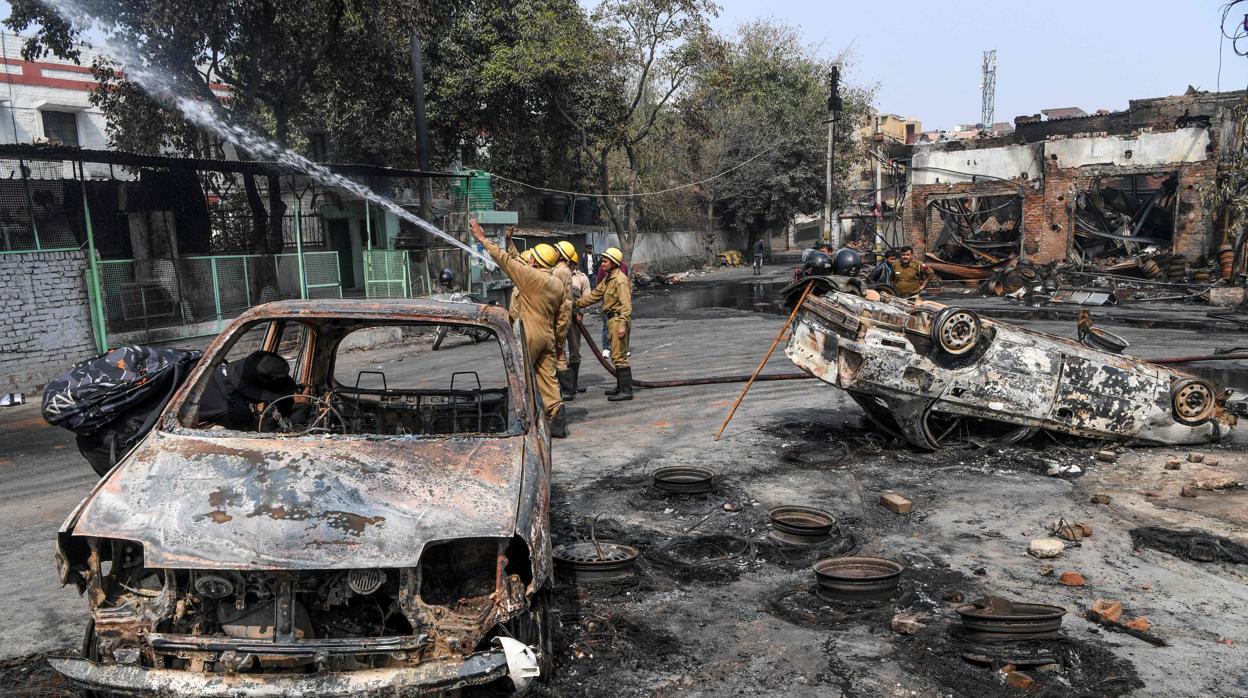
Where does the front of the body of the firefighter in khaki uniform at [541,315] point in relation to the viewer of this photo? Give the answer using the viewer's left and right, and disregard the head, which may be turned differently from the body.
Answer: facing away from the viewer and to the left of the viewer

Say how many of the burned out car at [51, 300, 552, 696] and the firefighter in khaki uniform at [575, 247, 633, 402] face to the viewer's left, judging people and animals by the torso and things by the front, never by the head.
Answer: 1

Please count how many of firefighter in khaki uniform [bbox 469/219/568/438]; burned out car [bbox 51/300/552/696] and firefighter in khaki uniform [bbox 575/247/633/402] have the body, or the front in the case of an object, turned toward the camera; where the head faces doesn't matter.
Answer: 1

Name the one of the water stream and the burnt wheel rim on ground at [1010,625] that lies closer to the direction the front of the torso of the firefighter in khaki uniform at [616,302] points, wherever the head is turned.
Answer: the water stream

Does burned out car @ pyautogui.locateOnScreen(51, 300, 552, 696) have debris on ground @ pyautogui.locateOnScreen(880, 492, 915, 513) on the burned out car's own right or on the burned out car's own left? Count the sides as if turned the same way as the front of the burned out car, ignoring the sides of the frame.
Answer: on the burned out car's own left

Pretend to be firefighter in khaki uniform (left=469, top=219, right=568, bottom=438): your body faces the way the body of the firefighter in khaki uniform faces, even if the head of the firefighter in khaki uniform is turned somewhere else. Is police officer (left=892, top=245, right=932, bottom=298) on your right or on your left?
on your right

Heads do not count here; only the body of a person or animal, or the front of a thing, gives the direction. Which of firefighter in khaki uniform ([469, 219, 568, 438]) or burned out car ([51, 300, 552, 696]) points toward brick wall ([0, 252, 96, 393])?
the firefighter in khaki uniform

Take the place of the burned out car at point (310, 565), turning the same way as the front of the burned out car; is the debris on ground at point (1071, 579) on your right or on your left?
on your left

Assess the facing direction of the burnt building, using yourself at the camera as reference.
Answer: facing the viewer and to the left of the viewer

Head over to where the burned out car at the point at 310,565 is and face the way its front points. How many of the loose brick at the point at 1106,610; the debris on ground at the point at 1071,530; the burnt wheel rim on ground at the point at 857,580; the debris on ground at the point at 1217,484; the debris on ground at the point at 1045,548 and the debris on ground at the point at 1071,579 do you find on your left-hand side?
6

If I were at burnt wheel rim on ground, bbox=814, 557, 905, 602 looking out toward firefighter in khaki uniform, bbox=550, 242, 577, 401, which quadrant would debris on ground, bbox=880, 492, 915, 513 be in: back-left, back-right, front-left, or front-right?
front-right

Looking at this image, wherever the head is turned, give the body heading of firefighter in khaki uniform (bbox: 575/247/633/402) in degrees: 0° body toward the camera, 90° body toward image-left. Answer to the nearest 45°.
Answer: approximately 90°

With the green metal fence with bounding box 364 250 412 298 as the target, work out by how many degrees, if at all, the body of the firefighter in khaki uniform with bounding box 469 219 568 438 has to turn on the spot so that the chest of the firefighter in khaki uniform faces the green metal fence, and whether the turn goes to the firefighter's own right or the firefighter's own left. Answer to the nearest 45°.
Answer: approximately 45° to the firefighter's own right

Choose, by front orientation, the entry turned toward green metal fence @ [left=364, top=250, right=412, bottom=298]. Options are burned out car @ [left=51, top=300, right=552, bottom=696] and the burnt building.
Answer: the burnt building

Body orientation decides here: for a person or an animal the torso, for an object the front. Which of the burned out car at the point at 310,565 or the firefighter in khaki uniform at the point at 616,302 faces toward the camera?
the burned out car

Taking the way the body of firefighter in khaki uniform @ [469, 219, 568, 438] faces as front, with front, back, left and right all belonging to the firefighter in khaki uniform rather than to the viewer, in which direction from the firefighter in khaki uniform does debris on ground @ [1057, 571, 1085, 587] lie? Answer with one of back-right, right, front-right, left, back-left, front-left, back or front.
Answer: back

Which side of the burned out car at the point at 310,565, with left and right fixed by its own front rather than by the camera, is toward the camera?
front
